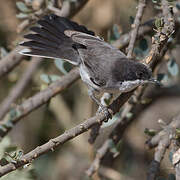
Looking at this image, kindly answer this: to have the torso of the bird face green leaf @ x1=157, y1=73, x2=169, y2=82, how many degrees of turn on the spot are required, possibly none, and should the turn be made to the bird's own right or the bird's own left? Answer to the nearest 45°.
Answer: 0° — it already faces it

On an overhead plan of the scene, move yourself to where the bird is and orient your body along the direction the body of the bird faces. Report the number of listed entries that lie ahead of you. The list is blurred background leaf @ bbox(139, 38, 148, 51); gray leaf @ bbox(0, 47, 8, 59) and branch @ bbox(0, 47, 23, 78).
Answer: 1

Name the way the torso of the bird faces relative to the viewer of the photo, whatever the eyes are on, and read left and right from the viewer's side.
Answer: facing to the right of the viewer

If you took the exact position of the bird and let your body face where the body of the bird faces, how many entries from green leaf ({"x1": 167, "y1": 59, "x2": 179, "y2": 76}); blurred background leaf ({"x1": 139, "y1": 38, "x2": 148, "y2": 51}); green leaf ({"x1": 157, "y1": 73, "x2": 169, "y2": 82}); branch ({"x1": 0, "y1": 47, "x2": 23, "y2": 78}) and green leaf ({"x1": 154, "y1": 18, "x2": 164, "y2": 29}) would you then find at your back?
1

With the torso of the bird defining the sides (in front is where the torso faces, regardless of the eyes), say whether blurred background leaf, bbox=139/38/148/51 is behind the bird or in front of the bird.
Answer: in front

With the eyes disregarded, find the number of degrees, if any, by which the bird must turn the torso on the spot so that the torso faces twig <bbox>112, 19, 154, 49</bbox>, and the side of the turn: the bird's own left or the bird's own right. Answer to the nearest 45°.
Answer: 0° — it already faces it
